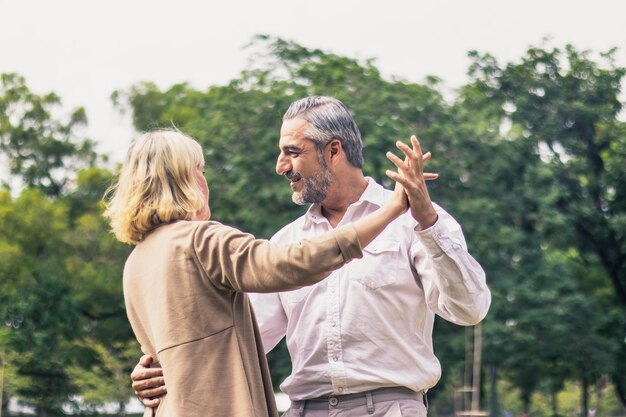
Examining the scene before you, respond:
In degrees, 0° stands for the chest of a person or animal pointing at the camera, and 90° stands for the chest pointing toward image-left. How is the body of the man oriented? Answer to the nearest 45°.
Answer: approximately 45°

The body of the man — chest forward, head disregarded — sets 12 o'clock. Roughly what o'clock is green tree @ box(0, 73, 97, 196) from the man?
The green tree is roughly at 4 o'clock from the man.

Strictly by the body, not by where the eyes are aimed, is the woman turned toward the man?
yes

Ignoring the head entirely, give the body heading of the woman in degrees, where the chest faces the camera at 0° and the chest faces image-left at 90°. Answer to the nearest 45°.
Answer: approximately 225°

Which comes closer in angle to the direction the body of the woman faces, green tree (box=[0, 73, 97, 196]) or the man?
the man

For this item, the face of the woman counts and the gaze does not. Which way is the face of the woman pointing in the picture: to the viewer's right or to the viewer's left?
to the viewer's right

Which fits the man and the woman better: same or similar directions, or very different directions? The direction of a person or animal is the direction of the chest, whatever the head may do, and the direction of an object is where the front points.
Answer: very different directions

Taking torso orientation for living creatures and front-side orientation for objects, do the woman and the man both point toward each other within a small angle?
yes

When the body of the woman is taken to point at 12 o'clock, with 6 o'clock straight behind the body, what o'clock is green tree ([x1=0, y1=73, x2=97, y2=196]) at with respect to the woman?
The green tree is roughly at 10 o'clock from the woman.

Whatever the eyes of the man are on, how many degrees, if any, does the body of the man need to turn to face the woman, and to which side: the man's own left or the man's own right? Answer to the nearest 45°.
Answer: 0° — they already face them

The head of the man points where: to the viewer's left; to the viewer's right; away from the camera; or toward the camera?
to the viewer's left
